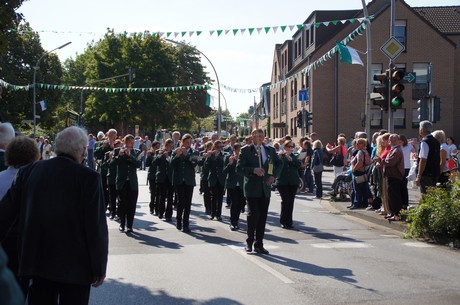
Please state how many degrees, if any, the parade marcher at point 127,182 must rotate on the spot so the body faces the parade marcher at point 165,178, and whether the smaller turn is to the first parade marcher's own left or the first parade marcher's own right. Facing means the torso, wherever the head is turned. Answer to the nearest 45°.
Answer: approximately 135° to the first parade marcher's own left

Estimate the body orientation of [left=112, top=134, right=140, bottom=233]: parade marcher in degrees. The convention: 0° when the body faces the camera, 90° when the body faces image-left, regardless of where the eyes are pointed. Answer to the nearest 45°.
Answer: approximately 0°
